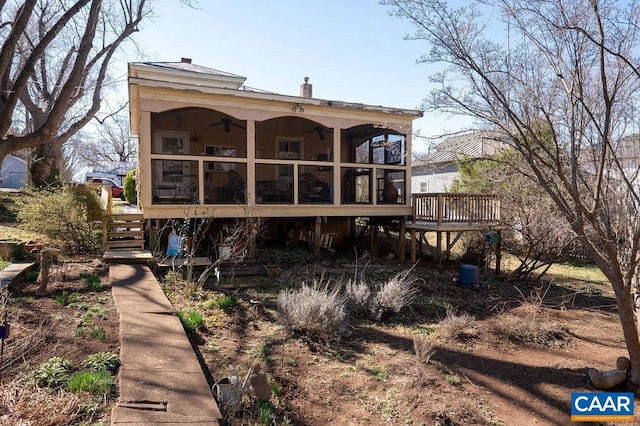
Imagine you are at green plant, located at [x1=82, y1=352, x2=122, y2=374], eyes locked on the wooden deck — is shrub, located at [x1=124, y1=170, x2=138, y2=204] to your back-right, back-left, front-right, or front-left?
front-left

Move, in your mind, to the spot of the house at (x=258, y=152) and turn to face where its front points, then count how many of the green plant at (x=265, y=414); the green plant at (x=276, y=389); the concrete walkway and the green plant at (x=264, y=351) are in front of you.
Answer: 4

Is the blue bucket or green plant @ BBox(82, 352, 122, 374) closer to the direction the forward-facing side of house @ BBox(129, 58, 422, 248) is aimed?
the green plant

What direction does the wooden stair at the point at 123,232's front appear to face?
toward the camera

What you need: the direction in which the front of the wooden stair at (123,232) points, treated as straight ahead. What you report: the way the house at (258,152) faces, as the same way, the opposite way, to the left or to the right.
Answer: the same way

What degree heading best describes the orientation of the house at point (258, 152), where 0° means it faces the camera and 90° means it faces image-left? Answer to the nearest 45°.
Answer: approximately 0°

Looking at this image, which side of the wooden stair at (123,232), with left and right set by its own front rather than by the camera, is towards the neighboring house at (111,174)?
back

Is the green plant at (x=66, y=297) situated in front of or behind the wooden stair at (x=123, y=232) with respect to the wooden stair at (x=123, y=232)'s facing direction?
in front

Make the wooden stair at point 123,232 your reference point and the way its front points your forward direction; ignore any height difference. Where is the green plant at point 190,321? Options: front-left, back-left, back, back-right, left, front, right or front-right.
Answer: front

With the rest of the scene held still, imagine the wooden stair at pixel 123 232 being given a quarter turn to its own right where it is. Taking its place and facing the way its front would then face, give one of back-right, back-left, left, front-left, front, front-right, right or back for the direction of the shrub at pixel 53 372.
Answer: left

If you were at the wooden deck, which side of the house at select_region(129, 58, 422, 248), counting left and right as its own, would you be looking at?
left

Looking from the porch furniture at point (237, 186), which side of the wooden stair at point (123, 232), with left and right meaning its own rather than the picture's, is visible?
left

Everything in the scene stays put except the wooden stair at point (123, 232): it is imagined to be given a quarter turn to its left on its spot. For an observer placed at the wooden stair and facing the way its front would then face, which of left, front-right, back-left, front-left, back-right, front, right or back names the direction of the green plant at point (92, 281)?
right
